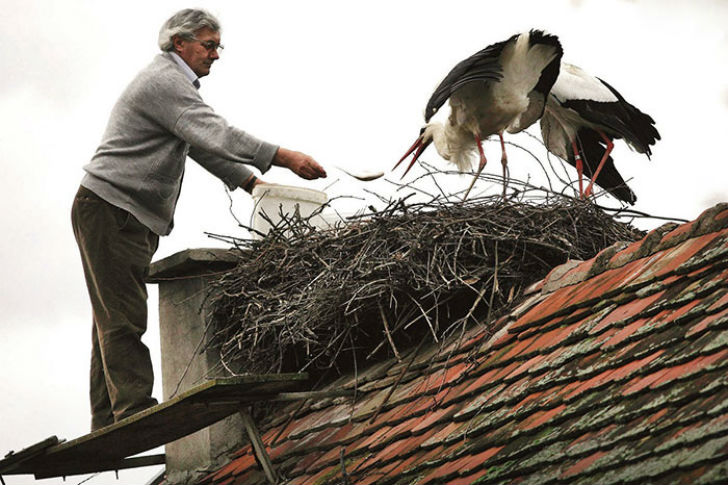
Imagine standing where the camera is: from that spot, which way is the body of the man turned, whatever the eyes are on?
to the viewer's right

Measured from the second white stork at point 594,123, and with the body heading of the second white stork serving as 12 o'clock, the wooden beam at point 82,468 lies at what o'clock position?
The wooden beam is roughly at 10 o'clock from the second white stork.

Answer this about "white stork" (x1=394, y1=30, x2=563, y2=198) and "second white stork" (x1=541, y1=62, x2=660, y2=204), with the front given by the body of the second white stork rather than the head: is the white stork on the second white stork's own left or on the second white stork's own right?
on the second white stork's own left

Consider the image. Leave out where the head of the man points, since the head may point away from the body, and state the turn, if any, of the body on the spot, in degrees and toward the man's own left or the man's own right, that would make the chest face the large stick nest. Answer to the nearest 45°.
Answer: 0° — they already face it

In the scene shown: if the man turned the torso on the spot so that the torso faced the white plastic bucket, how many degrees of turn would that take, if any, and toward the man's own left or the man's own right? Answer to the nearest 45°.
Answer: approximately 45° to the man's own left

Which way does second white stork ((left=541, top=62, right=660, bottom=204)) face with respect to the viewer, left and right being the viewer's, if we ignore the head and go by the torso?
facing to the left of the viewer

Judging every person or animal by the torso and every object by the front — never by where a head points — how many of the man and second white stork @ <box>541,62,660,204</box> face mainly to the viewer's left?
1

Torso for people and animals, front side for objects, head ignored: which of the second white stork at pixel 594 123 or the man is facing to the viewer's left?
the second white stork
